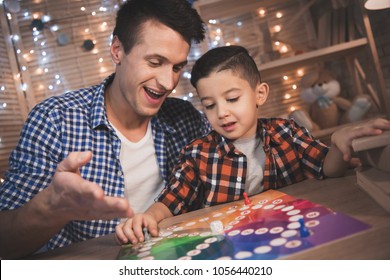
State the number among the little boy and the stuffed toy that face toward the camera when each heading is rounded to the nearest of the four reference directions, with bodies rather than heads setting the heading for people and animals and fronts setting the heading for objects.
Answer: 2

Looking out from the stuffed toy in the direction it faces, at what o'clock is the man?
The man is roughly at 1 o'clock from the stuffed toy.

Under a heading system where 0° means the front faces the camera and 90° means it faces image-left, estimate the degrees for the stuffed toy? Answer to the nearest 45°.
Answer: approximately 0°

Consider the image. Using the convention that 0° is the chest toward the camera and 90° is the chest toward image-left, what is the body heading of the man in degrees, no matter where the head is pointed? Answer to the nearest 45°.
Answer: approximately 315°

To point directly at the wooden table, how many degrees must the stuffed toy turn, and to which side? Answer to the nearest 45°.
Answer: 0° — it already faces it

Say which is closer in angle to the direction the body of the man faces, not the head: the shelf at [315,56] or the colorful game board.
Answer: the colorful game board

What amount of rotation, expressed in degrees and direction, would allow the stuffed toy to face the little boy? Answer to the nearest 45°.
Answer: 0° — it already faces them
